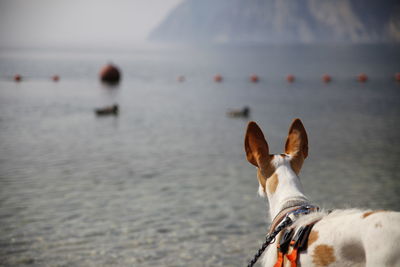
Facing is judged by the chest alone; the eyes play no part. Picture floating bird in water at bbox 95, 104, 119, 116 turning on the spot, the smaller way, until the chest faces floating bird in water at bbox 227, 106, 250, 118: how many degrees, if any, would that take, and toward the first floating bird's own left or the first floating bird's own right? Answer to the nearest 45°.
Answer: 0° — it already faces it

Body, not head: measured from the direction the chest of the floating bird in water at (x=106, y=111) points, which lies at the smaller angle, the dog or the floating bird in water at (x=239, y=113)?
the floating bird in water

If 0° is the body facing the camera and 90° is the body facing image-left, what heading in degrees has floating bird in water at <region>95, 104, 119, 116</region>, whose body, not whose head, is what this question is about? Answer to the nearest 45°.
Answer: approximately 270°

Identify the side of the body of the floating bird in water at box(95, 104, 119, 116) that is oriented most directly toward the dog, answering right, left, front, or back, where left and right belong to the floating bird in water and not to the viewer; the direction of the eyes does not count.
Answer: right
